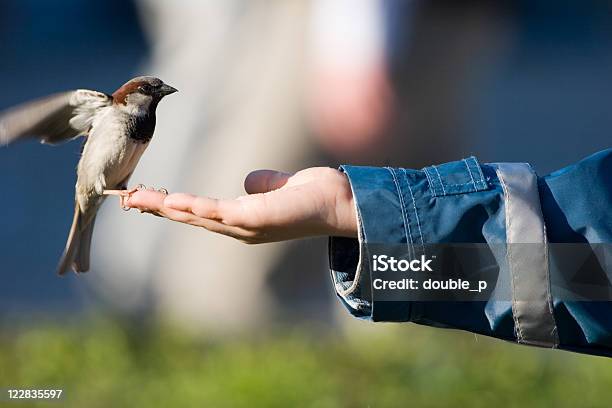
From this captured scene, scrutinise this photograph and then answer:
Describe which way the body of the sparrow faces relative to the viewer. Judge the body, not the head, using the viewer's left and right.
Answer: facing to the right of the viewer
